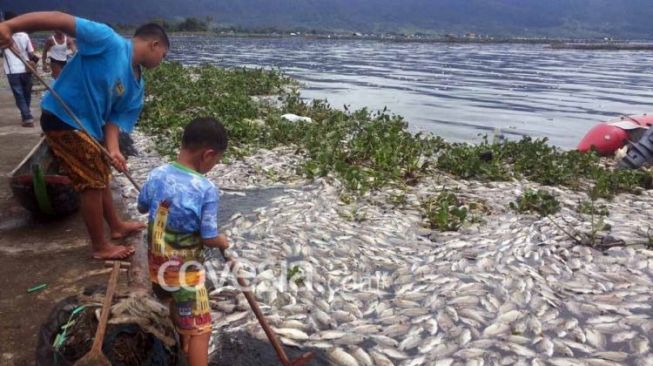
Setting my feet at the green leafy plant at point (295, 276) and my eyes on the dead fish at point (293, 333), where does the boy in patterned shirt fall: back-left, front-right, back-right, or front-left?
front-right

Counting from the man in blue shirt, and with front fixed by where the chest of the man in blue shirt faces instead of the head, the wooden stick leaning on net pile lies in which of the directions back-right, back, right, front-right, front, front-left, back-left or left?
right

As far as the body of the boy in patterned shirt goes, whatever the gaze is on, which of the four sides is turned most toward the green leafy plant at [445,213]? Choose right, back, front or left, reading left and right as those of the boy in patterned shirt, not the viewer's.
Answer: front

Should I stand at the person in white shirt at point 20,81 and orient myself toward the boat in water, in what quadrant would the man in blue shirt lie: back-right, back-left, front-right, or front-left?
front-right

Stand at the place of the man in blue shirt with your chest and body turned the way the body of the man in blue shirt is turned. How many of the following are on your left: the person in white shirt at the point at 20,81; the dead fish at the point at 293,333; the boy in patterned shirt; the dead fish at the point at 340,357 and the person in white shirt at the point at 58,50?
2

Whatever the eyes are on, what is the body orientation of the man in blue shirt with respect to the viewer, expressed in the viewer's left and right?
facing to the right of the viewer

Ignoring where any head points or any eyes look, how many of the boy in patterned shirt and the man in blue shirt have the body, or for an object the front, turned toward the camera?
0

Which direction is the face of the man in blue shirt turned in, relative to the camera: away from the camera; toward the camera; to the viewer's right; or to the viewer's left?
to the viewer's right

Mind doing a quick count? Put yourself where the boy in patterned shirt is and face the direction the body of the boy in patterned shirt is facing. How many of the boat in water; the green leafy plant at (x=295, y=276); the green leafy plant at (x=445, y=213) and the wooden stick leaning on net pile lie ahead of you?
3

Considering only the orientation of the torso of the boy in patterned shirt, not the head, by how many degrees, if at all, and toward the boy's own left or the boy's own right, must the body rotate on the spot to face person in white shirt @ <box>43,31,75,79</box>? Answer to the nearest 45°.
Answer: approximately 45° to the boy's own left

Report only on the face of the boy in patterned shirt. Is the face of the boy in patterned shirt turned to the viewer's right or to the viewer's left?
to the viewer's right

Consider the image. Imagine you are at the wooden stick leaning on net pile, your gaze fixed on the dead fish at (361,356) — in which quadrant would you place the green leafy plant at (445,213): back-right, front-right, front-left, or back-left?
front-left

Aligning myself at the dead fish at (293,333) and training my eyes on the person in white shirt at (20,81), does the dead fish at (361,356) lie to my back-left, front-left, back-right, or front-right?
back-right

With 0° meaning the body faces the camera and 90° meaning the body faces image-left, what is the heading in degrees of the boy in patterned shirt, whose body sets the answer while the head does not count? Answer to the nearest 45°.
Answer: approximately 225°
